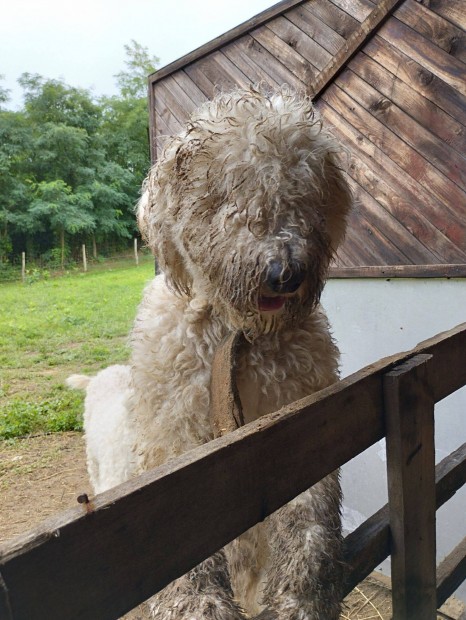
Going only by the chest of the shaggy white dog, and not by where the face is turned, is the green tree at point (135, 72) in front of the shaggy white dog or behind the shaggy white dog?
behind

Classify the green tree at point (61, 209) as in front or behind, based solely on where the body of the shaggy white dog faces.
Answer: behind

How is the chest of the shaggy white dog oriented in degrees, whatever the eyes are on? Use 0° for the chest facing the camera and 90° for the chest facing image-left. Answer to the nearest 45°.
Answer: approximately 315°

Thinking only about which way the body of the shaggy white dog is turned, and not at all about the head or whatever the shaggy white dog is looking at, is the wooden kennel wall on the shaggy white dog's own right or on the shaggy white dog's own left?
on the shaggy white dog's own left
